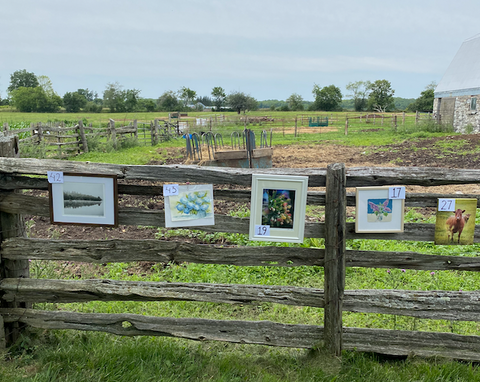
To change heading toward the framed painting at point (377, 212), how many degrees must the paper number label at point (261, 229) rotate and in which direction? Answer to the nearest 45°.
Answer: approximately 90° to its left

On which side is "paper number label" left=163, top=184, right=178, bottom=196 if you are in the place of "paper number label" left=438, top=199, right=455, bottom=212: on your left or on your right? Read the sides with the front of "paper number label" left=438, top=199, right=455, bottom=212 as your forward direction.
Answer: on your right

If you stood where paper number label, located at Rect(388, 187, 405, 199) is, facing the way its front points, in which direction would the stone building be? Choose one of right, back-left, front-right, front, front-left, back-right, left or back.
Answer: back

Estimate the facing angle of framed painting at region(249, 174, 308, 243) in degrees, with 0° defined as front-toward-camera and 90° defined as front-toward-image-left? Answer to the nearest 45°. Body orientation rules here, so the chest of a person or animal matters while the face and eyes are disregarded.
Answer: approximately 0°

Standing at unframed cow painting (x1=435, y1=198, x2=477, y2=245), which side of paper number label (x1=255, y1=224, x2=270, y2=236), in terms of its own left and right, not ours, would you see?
left

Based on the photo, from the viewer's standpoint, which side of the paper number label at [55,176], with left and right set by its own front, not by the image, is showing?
front
